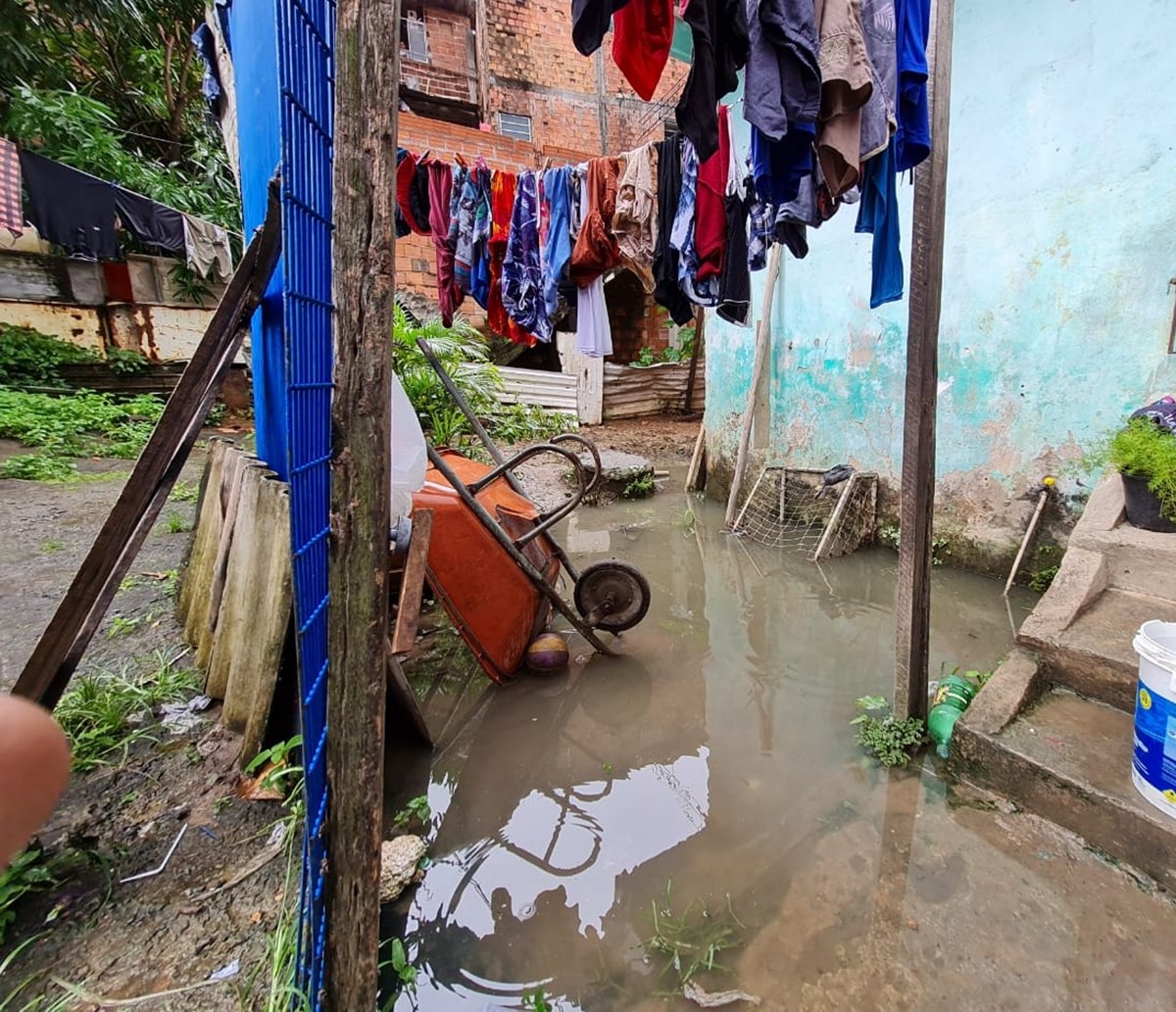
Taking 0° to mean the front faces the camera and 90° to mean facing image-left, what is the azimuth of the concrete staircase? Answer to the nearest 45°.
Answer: approximately 45°

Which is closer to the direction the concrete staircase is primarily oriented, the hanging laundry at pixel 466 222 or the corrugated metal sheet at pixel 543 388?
the hanging laundry

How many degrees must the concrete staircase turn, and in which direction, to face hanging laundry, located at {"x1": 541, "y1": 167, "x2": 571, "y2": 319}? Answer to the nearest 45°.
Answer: approximately 45° to its right

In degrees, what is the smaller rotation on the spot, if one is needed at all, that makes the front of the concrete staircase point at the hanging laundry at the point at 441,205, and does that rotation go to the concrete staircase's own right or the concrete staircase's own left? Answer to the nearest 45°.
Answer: approximately 45° to the concrete staircase's own right

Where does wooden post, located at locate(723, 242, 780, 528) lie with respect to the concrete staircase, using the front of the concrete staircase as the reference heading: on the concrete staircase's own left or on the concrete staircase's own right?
on the concrete staircase's own right

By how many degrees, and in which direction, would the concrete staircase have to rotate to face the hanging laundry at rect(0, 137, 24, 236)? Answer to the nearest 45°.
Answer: approximately 45° to its right
